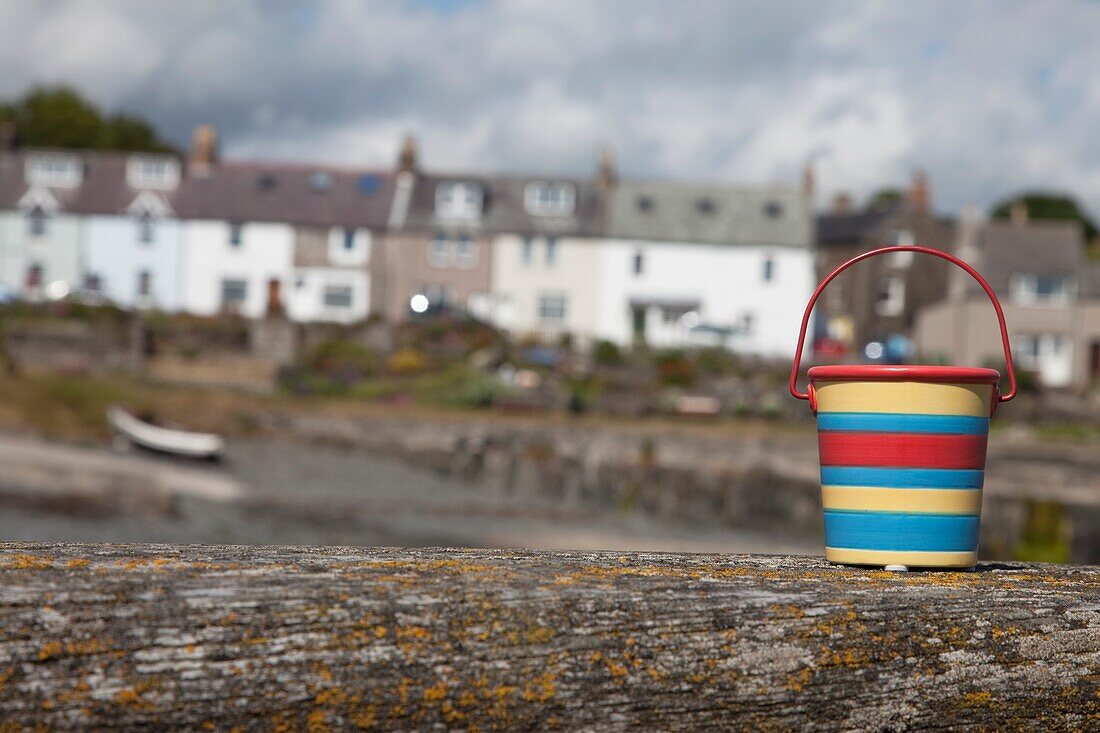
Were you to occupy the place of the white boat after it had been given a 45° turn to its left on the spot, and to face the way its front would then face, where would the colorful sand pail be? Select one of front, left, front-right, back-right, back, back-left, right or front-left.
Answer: front-left

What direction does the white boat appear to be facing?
to the viewer's left
